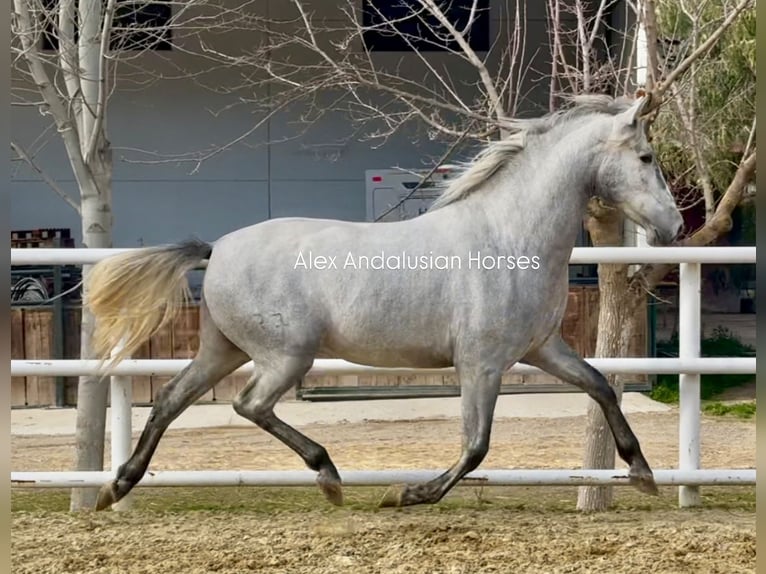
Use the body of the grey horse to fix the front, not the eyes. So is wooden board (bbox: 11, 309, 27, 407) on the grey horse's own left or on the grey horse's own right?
on the grey horse's own left

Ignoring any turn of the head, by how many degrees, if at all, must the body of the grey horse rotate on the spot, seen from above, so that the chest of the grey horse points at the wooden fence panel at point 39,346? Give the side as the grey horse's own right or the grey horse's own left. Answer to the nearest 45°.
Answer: approximately 135° to the grey horse's own left

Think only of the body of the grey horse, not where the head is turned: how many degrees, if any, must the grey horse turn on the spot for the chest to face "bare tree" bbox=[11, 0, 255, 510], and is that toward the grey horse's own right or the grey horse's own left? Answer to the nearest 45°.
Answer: approximately 135° to the grey horse's own left

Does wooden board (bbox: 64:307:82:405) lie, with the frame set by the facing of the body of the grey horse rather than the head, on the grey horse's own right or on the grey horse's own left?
on the grey horse's own left

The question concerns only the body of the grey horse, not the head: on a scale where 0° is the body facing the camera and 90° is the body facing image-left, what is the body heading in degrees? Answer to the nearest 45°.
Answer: approximately 270°
